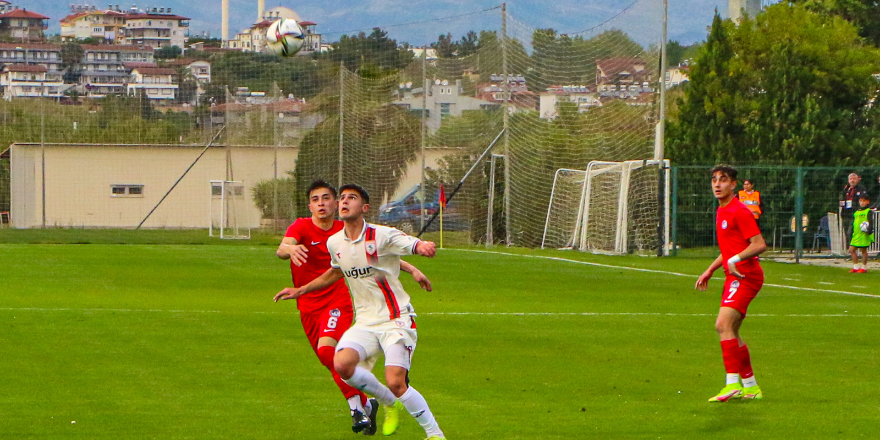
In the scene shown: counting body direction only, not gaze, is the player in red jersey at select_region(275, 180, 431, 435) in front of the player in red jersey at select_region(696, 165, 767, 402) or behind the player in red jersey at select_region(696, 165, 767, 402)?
in front

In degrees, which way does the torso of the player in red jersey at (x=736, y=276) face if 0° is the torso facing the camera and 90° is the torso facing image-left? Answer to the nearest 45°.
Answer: approximately 45°

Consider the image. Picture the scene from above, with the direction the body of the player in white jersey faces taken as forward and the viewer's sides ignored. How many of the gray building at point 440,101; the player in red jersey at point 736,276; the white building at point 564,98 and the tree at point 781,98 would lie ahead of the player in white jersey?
0

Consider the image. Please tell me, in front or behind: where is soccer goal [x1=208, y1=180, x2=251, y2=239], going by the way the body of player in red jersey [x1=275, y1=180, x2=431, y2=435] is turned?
behind

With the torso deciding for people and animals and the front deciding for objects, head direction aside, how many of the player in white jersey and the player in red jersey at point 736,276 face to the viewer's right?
0

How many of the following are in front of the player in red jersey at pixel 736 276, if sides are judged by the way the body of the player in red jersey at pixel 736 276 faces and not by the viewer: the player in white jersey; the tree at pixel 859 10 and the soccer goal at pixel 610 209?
1

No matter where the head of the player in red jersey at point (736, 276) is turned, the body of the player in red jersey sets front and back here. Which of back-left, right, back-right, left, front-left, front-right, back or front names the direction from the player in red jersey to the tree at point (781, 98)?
back-right

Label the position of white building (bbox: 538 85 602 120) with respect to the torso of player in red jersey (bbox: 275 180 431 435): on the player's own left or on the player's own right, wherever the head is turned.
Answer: on the player's own left

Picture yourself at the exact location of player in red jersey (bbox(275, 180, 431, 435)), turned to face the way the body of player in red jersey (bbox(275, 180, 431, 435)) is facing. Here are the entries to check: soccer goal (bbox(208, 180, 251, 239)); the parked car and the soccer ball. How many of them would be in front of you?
0

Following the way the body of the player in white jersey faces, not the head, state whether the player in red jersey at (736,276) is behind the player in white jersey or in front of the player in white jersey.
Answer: behind

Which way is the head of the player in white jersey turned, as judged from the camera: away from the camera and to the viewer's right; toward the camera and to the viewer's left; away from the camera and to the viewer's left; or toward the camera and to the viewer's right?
toward the camera and to the viewer's left

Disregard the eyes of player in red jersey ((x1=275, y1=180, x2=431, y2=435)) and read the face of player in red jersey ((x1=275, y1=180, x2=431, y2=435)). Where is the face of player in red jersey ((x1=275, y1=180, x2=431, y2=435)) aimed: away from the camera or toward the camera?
toward the camera

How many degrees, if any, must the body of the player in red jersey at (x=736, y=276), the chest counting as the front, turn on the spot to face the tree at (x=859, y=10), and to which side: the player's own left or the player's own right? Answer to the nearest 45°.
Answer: approximately 135° to the player's own right

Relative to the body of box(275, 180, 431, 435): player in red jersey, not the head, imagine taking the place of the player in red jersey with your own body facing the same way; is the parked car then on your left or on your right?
on your left

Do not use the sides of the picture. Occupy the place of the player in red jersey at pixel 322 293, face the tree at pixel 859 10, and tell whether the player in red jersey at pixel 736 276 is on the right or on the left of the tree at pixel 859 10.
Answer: right

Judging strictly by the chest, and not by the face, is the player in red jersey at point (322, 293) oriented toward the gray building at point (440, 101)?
no
